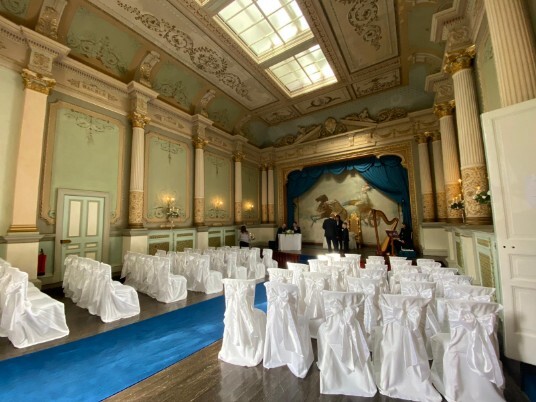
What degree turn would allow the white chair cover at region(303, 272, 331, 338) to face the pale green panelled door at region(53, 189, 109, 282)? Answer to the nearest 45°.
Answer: approximately 90° to its left

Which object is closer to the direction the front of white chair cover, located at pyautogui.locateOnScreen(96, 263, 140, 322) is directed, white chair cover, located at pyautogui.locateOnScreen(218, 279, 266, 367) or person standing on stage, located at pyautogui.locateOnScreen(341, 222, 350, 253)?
the person standing on stage

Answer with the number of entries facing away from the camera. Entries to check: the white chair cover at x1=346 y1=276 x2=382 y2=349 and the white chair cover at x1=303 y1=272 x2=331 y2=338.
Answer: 2

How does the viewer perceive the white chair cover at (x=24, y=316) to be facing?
facing away from the viewer and to the right of the viewer

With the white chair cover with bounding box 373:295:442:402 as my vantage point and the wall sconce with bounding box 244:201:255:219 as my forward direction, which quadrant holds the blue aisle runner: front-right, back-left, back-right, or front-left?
front-left

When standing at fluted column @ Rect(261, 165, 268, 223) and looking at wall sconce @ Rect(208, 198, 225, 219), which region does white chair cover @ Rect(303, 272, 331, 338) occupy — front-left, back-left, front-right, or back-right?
front-left

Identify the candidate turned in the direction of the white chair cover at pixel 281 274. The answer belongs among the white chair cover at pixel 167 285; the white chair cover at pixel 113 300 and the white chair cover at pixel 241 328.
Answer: the white chair cover at pixel 241 328

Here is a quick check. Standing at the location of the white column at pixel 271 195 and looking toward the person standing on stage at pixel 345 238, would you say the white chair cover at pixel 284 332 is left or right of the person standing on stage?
right

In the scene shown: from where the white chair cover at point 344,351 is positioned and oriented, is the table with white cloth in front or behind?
in front

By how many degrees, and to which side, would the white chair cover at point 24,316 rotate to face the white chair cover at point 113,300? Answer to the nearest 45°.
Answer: approximately 45° to its right

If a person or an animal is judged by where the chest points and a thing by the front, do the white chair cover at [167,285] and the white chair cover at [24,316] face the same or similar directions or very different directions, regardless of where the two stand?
same or similar directions

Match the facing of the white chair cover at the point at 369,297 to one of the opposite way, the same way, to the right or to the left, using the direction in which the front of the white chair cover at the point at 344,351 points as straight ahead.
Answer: the same way

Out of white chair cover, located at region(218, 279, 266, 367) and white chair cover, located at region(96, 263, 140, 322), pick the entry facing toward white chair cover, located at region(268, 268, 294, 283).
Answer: white chair cover, located at region(218, 279, 266, 367)

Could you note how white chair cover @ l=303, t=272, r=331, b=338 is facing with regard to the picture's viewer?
facing away from the viewer

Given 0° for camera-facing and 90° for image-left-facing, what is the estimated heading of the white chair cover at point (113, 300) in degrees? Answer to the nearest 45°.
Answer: approximately 225°

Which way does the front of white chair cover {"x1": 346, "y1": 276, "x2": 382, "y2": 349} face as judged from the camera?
facing away from the viewer

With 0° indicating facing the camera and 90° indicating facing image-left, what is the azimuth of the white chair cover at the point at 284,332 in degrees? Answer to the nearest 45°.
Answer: approximately 225°

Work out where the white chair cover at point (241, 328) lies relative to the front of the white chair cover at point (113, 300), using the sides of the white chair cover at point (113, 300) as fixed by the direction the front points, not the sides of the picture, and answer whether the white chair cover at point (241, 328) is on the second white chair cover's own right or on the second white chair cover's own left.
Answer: on the second white chair cover's own right

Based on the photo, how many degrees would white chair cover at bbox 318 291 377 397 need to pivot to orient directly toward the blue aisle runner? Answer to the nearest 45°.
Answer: approximately 90° to its left

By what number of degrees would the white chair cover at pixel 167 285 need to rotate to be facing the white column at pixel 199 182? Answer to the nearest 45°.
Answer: approximately 45° to its left

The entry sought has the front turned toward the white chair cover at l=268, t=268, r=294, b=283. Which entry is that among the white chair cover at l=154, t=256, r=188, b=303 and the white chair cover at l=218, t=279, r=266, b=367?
the white chair cover at l=218, t=279, r=266, b=367

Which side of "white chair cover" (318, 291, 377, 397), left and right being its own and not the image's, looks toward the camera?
back
